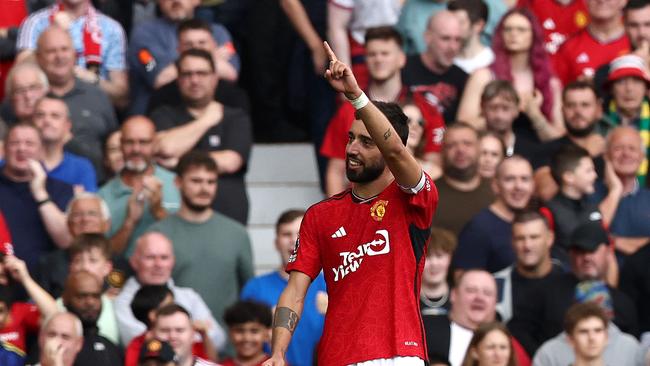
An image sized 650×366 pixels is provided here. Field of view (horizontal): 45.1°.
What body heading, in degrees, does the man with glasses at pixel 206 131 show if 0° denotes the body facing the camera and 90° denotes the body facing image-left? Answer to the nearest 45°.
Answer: approximately 0°

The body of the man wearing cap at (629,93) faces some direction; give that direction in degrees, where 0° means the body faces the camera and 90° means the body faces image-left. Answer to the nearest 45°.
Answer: approximately 0°

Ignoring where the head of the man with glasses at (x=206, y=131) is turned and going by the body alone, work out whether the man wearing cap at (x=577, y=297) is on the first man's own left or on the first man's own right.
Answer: on the first man's own left

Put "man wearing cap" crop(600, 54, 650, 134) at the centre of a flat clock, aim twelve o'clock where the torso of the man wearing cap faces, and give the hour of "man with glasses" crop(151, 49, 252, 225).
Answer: The man with glasses is roughly at 2 o'clock from the man wearing cap.
